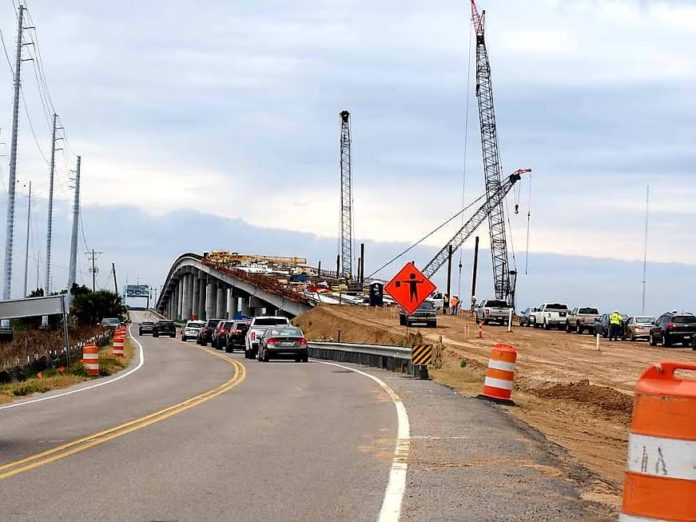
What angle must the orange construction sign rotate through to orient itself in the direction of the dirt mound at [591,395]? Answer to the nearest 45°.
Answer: approximately 45° to its left

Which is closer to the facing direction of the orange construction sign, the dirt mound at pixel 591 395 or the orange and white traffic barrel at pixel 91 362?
the dirt mound

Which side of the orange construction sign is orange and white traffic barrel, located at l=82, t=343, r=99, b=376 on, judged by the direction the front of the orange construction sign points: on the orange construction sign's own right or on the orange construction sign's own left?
on the orange construction sign's own right

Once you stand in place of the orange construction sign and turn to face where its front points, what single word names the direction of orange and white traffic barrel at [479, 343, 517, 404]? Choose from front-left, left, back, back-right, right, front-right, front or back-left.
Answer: front

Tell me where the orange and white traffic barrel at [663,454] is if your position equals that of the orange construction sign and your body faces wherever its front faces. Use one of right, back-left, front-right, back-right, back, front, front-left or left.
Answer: front

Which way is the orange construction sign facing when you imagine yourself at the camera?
facing the viewer
